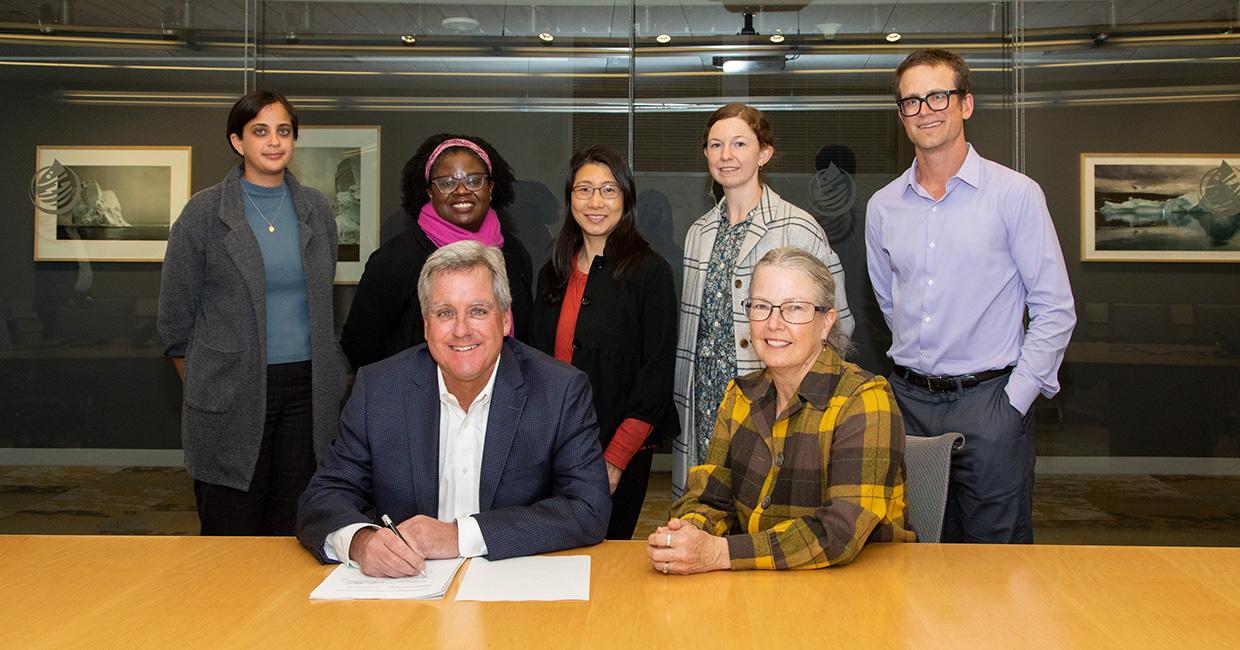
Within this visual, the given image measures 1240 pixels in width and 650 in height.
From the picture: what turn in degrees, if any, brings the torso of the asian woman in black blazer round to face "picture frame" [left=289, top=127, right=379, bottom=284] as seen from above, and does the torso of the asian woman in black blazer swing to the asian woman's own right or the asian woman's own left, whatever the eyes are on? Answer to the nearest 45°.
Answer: approximately 90° to the asian woman's own right

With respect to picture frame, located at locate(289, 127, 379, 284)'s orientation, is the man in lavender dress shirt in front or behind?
in front

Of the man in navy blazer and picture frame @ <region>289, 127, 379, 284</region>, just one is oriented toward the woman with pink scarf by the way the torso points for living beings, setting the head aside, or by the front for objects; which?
the picture frame

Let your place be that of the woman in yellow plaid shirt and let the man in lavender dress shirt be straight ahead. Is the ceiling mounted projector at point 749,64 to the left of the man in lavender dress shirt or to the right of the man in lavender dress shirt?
left

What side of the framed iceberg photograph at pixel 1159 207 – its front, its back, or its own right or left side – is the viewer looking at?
front

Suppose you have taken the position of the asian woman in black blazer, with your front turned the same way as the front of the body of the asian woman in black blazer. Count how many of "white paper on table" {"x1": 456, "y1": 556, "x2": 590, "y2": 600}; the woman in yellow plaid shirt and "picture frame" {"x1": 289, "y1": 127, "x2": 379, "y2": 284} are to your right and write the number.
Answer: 1

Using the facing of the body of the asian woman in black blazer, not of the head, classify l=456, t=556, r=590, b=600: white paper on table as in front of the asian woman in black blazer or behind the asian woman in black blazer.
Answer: in front

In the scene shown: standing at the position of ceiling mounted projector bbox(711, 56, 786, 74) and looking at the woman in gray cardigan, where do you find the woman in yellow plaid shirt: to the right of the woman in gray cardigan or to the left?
left

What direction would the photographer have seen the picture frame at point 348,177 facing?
facing the viewer
